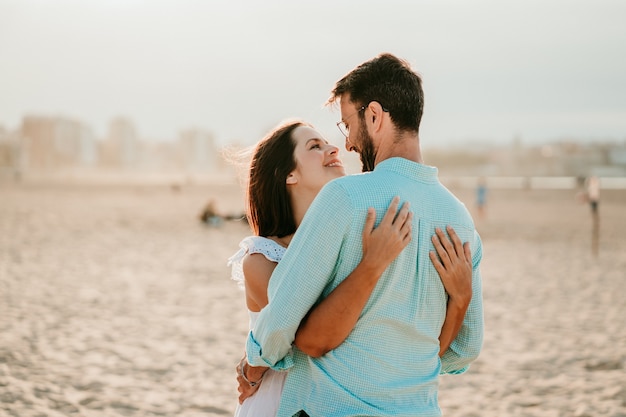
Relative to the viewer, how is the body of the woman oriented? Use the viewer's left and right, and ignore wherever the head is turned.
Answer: facing the viewer and to the right of the viewer

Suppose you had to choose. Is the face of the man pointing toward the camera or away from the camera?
away from the camera

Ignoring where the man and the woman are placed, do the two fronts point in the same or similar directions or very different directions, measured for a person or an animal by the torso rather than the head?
very different directions

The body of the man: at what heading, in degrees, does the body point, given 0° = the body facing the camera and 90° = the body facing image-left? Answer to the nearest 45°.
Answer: approximately 135°

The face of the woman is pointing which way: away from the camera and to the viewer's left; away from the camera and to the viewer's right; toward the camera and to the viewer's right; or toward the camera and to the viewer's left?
toward the camera and to the viewer's right
